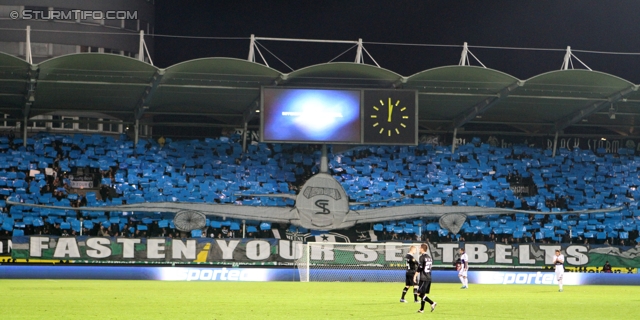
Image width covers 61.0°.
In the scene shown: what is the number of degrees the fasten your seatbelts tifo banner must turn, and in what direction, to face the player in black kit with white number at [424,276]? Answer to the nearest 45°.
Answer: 0° — it already faces them

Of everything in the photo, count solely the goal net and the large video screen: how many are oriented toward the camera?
2

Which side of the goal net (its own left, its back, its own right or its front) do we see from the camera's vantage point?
front

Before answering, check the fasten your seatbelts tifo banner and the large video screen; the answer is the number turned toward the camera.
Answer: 2

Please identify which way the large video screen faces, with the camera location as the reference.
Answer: facing the viewer

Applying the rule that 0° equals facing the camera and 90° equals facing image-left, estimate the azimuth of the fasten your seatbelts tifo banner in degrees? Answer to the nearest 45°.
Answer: approximately 0°

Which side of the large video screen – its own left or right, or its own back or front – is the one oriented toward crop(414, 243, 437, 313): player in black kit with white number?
front
